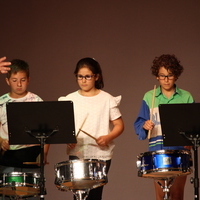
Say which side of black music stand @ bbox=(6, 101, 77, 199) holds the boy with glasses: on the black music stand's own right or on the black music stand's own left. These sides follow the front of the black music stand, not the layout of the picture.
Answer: on the black music stand's own right

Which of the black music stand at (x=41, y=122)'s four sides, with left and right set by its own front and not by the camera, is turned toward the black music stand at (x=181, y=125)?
right

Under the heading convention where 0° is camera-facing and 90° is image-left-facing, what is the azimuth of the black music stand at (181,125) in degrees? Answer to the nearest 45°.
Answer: approximately 180°

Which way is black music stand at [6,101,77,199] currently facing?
away from the camera

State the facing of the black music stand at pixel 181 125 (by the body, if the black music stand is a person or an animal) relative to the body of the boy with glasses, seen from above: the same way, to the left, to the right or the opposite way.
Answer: the opposite way

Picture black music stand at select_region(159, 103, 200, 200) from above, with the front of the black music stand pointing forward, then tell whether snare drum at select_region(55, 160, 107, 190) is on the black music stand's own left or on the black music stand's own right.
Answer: on the black music stand's own left

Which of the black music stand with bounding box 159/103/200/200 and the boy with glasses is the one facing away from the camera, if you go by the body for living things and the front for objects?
the black music stand

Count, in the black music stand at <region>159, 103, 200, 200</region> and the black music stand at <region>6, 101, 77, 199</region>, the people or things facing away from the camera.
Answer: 2
